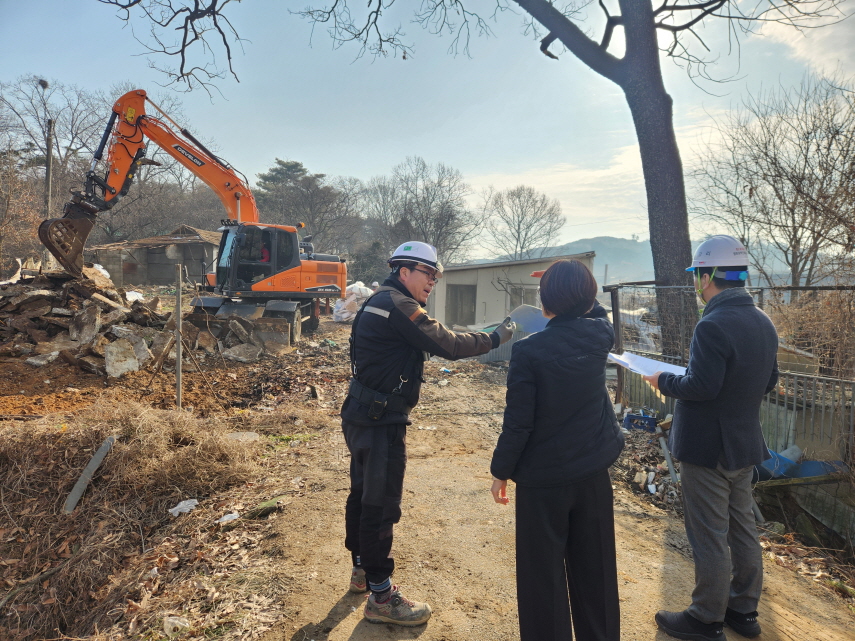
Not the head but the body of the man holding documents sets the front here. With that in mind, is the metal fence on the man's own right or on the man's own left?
on the man's own right

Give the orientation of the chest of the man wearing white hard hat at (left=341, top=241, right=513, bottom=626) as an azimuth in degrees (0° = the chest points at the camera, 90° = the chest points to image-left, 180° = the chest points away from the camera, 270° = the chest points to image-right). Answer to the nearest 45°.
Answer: approximately 270°

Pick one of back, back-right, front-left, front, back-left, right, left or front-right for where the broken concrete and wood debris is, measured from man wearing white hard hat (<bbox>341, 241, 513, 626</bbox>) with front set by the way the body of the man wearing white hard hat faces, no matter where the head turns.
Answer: back-left

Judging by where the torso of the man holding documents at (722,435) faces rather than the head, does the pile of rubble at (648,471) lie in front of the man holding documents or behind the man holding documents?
in front

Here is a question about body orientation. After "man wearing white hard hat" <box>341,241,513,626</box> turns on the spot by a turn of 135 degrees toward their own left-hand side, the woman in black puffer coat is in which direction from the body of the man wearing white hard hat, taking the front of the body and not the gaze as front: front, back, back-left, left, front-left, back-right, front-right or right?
back

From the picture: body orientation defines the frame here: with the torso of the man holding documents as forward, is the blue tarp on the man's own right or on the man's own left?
on the man's own right

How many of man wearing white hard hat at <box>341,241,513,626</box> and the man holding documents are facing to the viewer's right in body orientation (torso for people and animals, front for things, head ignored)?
1

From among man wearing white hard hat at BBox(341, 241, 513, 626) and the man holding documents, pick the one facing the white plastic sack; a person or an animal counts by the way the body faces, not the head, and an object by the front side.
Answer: the man holding documents

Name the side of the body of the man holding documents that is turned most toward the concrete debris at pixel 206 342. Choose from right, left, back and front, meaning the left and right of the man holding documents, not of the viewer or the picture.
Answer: front

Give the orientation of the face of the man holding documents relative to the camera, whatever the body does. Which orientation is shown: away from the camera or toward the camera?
away from the camera

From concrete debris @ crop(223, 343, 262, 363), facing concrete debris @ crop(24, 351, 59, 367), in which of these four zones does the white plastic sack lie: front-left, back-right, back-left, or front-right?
back-right

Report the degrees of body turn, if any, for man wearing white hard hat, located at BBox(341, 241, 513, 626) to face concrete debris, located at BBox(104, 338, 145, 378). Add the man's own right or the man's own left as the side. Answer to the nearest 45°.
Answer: approximately 135° to the man's own left

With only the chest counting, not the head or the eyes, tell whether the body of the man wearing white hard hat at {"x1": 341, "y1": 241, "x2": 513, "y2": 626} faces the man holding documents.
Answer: yes

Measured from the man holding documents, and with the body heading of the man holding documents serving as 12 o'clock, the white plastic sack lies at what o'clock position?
The white plastic sack is roughly at 12 o'clock from the man holding documents.

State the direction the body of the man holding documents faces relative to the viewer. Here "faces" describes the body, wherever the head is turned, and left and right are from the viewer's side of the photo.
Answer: facing away from the viewer and to the left of the viewer
